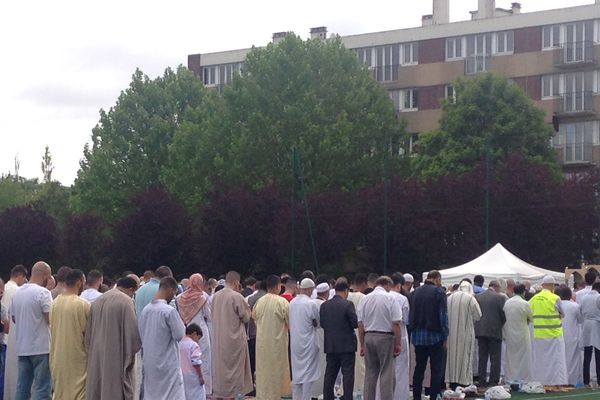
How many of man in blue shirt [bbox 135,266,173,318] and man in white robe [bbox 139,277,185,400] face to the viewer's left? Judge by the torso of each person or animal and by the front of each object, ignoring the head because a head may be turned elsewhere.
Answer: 0

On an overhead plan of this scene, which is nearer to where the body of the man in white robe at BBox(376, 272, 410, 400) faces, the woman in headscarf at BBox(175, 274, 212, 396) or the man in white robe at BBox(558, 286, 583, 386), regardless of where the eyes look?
the man in white robe

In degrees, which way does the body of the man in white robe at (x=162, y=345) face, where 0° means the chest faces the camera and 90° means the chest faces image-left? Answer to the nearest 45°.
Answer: approximately 225°

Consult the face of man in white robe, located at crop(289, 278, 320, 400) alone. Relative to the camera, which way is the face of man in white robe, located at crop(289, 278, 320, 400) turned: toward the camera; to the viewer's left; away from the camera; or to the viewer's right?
away from the camera

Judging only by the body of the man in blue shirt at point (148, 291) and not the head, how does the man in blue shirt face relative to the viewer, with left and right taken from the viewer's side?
facing away from the viewer and to the right of the viewer

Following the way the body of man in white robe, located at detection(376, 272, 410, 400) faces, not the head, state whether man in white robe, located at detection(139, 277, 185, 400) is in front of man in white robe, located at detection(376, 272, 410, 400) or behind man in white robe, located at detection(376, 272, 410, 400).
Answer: behind

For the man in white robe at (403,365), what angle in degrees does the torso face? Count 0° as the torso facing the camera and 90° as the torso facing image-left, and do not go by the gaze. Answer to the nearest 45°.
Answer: approximately 225°

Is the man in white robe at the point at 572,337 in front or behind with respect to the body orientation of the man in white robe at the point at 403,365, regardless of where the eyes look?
in front
